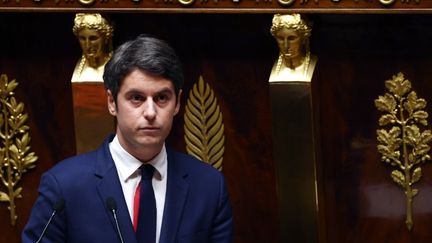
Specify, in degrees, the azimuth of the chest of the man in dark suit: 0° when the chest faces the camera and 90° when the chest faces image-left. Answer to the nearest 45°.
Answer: approximately 0°

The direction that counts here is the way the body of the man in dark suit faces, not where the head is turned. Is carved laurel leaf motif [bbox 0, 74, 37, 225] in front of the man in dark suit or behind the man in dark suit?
behind
